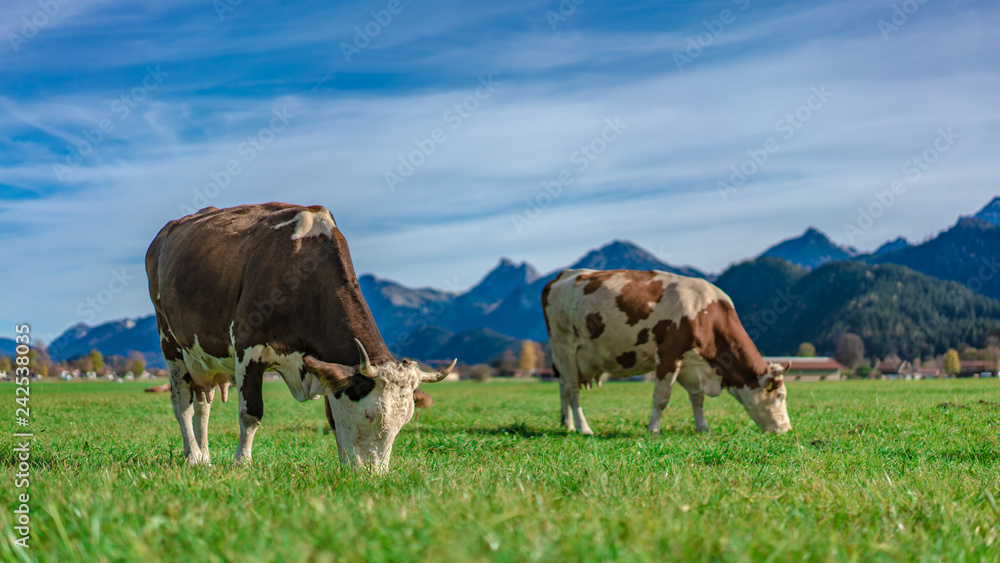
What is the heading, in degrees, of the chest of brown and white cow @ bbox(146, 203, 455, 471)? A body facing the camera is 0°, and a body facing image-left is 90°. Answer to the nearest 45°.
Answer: approximately 315°

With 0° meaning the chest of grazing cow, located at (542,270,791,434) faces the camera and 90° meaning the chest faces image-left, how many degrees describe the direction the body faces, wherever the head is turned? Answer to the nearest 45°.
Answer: approximately 270°

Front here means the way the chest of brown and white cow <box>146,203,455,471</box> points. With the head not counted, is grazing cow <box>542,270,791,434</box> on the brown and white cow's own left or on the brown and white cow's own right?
on the brown and white cow's own left

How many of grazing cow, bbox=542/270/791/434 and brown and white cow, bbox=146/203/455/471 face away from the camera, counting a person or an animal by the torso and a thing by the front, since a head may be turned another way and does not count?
0

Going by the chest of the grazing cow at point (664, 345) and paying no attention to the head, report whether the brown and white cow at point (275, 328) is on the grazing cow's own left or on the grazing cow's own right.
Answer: on the grazing cow's own right
